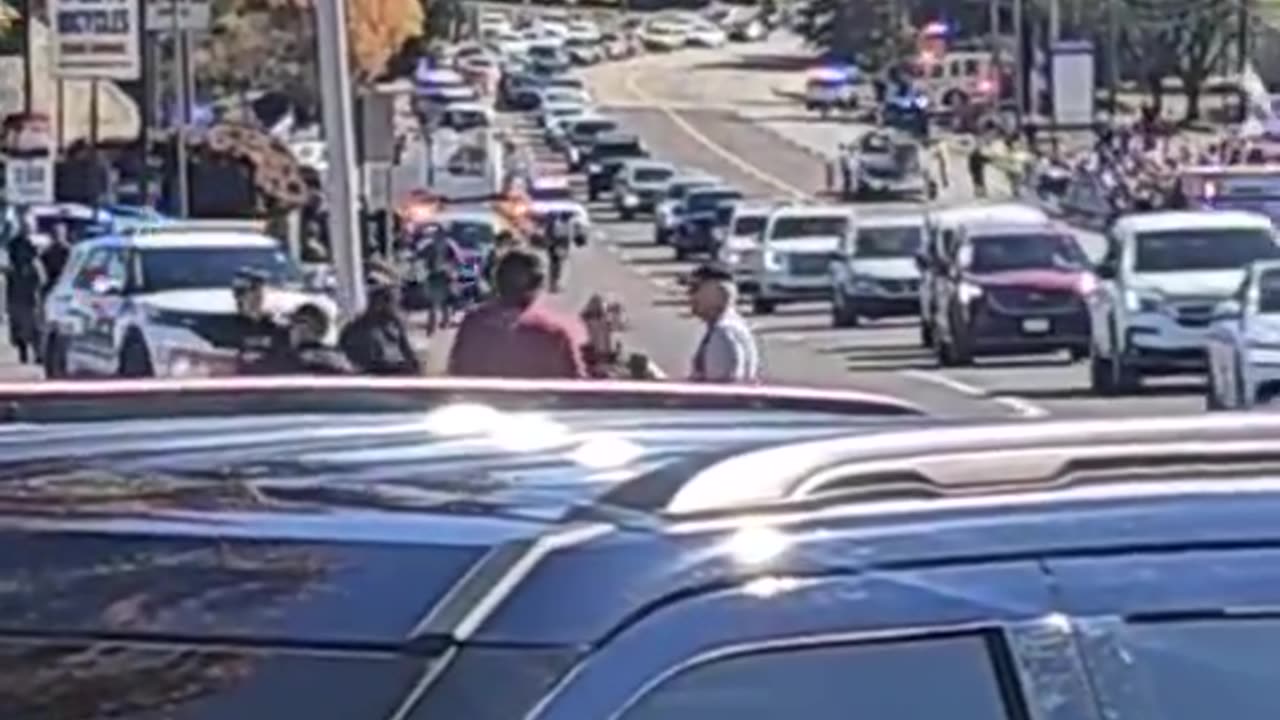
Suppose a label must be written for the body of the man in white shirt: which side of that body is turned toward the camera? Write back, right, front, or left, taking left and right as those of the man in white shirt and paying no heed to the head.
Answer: left

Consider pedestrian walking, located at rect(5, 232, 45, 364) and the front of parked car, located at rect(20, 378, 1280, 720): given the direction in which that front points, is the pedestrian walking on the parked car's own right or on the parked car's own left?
on the parked car's own right

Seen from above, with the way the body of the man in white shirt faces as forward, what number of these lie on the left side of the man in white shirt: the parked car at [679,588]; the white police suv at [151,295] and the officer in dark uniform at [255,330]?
1

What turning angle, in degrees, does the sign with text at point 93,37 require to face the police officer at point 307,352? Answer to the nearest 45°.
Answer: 0° — it already faces them

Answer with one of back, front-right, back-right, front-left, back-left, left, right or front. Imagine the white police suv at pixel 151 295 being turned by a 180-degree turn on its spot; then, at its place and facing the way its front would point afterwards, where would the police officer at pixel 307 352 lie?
back-left

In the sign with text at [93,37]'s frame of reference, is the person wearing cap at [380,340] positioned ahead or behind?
ahead

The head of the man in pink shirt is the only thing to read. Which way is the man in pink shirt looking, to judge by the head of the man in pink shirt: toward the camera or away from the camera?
away from the camera

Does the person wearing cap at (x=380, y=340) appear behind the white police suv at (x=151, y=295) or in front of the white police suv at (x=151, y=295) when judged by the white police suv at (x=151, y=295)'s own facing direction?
in front

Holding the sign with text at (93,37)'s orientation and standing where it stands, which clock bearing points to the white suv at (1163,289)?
The white suv is roughly at 10 o'clock from the sign with text.

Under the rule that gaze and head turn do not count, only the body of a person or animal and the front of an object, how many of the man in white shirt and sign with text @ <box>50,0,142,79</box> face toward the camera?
1

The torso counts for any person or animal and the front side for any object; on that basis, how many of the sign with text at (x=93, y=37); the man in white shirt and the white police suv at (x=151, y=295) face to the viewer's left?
1

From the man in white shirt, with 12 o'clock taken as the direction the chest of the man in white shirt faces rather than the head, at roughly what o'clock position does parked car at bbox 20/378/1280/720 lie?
The parked car is roughly at 9 o'clock from the man in white shirt.

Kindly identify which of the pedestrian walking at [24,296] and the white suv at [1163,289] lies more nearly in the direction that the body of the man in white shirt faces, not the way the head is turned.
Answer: the pedestrian walking
